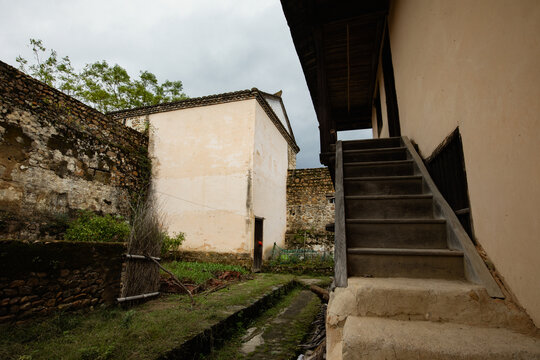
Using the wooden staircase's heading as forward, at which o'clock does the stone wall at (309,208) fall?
The stone wall is roughly at 5 o'clock from the wooden staircase.

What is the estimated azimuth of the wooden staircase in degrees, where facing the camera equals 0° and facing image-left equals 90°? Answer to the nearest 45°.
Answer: approximately 0°

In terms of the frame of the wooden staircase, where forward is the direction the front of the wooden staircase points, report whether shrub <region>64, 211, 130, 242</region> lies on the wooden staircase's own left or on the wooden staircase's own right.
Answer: on the wooden staircase's own right

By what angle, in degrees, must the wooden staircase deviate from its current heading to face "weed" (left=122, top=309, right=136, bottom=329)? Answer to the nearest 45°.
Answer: approximately 90° to its right
